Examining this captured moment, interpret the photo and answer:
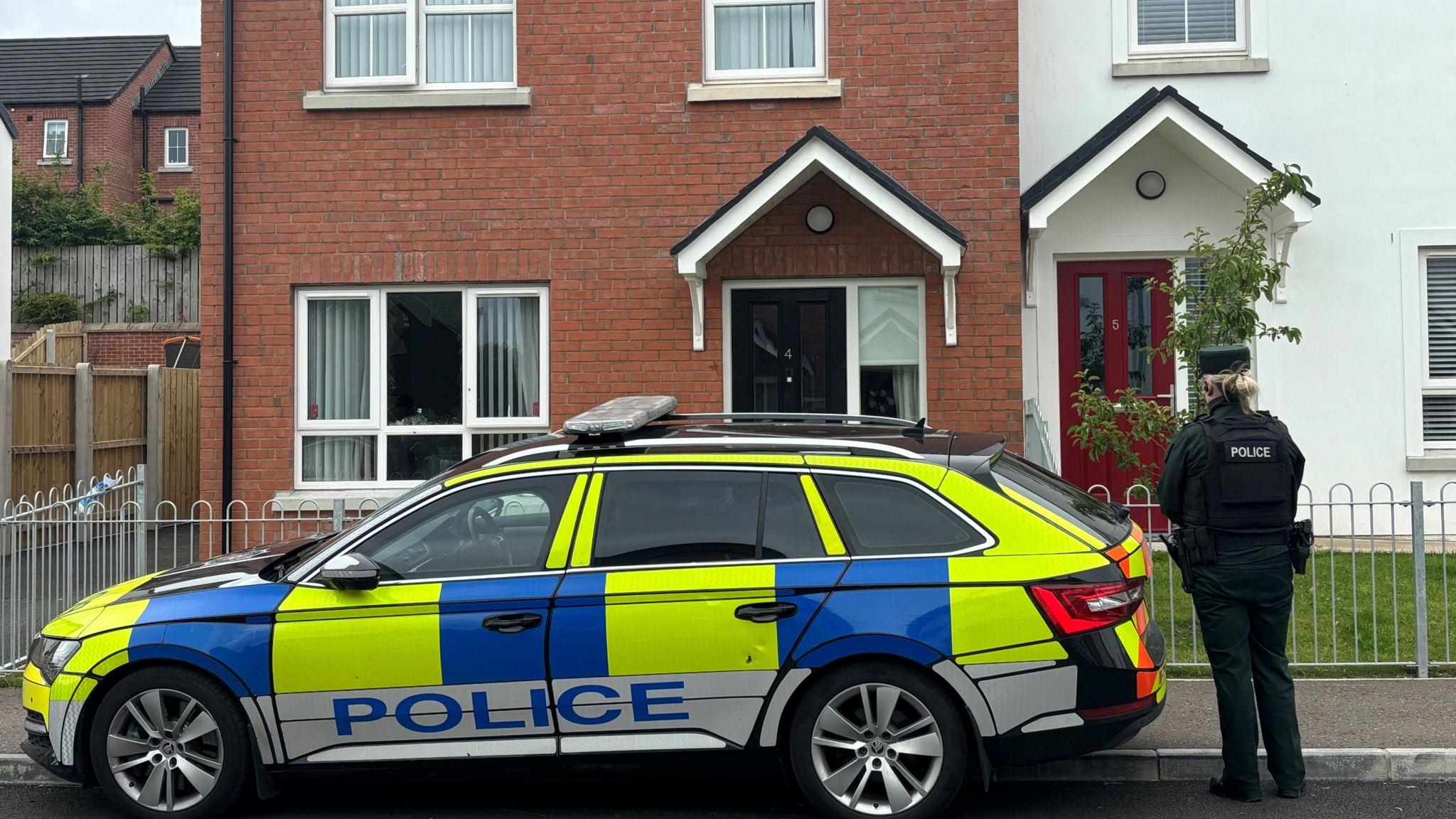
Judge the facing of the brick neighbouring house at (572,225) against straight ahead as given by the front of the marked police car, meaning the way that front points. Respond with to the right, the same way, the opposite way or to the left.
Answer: to the left

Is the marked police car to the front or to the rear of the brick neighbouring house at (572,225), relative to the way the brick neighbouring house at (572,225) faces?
to the front

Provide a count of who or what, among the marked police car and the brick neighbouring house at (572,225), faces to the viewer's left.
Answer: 1

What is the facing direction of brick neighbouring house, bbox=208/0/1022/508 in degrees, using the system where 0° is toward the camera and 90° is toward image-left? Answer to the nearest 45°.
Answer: approximately 0°

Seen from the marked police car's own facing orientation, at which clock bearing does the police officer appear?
The police officer is roughly at 6 o'clock from the marked police car.

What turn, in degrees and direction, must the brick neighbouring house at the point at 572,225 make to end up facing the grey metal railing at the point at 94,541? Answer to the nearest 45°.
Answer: approximately 90° to its right

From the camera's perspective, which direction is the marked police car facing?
to the viewer's left

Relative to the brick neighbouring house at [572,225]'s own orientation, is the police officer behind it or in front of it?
in front

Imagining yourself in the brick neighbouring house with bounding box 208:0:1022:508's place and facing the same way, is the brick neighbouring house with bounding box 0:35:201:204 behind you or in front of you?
behind

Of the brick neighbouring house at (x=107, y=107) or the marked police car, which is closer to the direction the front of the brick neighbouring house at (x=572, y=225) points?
the marked police car

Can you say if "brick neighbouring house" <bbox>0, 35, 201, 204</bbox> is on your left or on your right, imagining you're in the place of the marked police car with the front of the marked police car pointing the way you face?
on your right

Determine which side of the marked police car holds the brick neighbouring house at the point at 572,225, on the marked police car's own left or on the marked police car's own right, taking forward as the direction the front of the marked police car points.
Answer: on the marked police car's own right
